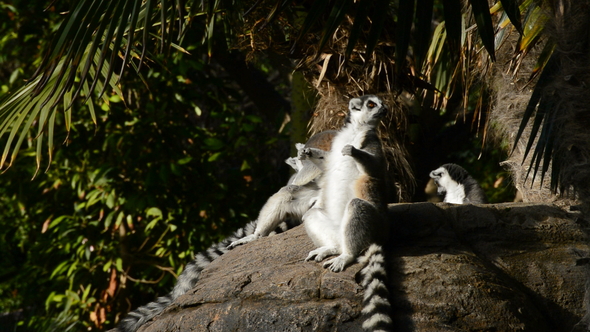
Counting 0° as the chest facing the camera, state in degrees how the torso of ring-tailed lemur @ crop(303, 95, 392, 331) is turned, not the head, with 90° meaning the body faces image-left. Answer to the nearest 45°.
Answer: approximately 45°

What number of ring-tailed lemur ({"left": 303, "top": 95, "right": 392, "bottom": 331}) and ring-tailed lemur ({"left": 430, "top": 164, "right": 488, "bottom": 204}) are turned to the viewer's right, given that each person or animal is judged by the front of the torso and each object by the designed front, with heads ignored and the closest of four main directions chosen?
0
